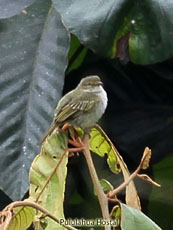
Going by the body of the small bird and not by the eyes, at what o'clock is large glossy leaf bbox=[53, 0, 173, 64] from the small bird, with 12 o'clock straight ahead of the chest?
The large glossy leaf is roughly at 10 o'clock from the small bird.

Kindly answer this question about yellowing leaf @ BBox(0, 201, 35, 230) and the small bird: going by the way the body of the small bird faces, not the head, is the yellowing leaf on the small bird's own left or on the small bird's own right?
on the small bird's own right

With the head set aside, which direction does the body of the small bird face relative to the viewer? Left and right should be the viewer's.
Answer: facing to the right of the viewer
